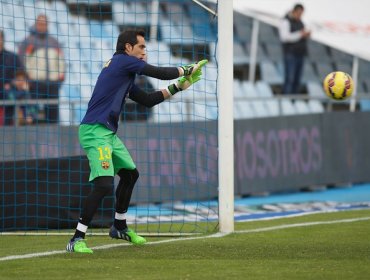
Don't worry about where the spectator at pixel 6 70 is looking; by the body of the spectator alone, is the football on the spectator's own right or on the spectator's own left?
on the spectator's own left

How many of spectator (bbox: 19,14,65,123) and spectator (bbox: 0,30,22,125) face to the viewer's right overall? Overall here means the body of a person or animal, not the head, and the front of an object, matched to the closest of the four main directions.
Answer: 0

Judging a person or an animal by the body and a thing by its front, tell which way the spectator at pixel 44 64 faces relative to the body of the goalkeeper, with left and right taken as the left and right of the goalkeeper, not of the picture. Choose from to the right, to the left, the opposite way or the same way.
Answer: to the right

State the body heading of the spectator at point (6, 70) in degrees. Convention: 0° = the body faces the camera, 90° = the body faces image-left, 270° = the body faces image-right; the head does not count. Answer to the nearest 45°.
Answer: approximately 0°

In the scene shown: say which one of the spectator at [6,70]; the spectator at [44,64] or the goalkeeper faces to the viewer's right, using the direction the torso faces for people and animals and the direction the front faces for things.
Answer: the goalkeeper

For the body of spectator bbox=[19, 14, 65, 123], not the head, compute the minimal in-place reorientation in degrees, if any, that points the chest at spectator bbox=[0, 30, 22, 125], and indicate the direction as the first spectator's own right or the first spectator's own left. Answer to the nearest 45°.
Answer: approximately 45° to the first spectator's own right

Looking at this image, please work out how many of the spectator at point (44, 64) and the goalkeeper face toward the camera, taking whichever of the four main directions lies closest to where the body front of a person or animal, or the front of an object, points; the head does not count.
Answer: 1

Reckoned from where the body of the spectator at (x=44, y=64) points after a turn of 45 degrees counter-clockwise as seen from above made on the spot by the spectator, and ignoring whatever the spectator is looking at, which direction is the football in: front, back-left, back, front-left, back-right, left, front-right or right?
front

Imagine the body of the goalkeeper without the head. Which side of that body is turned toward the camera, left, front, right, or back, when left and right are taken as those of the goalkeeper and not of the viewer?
right

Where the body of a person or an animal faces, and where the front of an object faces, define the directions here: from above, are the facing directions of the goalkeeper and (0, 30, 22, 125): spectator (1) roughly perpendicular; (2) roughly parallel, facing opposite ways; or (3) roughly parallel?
roughly perpendicular
